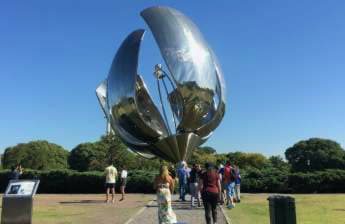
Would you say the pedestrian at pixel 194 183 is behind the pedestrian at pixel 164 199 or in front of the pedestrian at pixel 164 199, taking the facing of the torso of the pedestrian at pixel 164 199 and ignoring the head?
in front

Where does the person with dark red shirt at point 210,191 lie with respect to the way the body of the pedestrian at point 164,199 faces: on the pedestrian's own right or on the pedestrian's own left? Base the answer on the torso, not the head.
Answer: on the pedestrian's own right

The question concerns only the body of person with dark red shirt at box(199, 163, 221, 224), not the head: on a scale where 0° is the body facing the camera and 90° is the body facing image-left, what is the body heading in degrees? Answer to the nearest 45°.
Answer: approximately 180°

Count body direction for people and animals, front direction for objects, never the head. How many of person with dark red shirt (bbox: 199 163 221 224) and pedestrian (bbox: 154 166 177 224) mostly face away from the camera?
2

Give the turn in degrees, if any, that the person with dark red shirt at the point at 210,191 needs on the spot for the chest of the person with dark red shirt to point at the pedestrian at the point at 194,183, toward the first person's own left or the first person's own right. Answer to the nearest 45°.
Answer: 0° — they already face them

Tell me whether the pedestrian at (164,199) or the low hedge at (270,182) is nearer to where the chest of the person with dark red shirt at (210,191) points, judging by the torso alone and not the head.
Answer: the low hedge

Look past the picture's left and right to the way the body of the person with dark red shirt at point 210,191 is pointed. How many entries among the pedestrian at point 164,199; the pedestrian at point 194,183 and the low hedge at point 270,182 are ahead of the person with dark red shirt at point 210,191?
2

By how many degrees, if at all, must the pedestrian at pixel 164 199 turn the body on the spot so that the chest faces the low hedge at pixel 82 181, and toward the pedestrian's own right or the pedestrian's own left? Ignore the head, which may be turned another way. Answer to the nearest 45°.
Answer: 0° — they already face it

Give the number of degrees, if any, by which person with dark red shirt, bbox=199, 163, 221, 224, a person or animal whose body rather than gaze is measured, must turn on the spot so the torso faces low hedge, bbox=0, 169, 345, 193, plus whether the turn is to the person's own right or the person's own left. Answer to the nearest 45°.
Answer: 0° — they already face it

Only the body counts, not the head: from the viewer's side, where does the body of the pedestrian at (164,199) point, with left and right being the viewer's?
facing away from the viewer
